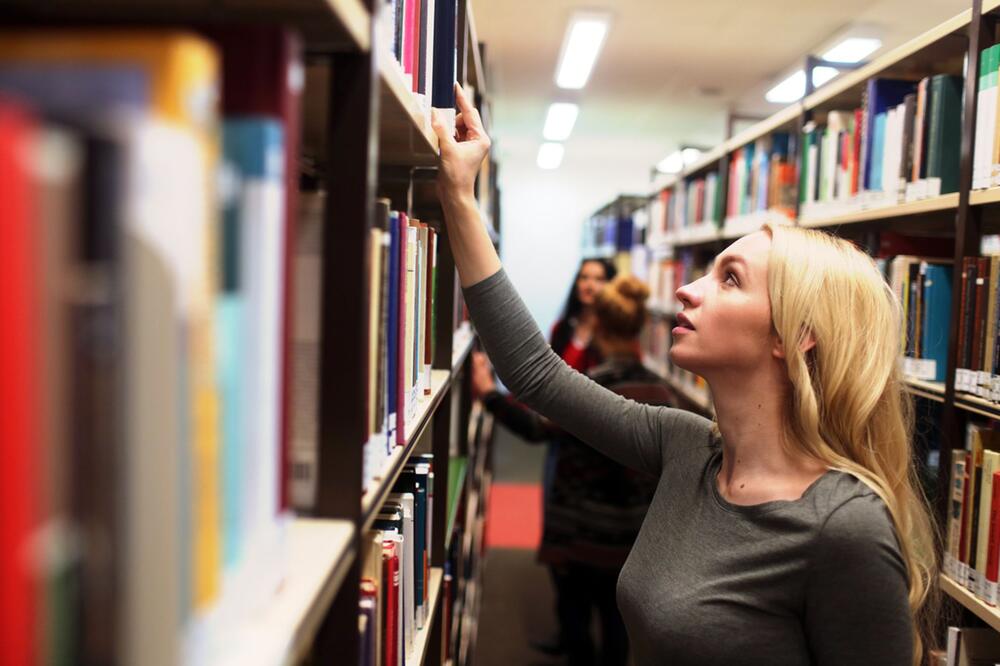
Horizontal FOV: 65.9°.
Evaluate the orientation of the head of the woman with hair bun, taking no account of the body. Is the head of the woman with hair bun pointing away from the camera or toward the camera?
away from the camera

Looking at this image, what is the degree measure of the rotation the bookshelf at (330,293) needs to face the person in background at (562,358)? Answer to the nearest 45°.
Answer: approximately 45° to its left

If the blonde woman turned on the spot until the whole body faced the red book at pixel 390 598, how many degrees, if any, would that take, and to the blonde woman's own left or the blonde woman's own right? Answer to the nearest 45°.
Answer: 0° — they already face it

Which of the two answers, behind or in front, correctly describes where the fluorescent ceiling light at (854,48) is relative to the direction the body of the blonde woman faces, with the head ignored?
behind

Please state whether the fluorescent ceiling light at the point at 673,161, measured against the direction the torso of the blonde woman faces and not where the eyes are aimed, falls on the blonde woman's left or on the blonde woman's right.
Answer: on the blonde woman's right

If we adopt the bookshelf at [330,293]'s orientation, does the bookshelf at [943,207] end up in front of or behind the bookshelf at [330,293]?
in front

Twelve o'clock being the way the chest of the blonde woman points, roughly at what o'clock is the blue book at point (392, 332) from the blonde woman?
The blue book is roughly at 12 o'clock from the blonde woman.

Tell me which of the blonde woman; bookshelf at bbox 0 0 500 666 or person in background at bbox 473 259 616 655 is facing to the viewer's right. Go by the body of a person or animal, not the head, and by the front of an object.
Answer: the bookshelf

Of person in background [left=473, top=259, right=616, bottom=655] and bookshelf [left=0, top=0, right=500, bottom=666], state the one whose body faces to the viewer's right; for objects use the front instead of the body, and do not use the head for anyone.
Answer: the bookshelf

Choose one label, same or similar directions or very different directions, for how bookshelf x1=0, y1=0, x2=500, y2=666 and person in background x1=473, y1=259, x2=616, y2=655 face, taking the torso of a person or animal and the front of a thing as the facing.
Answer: very different directions

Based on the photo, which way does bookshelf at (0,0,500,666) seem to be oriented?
to the viewer's right

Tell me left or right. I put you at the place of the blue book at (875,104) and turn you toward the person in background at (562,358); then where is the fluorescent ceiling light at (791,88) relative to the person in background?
right
